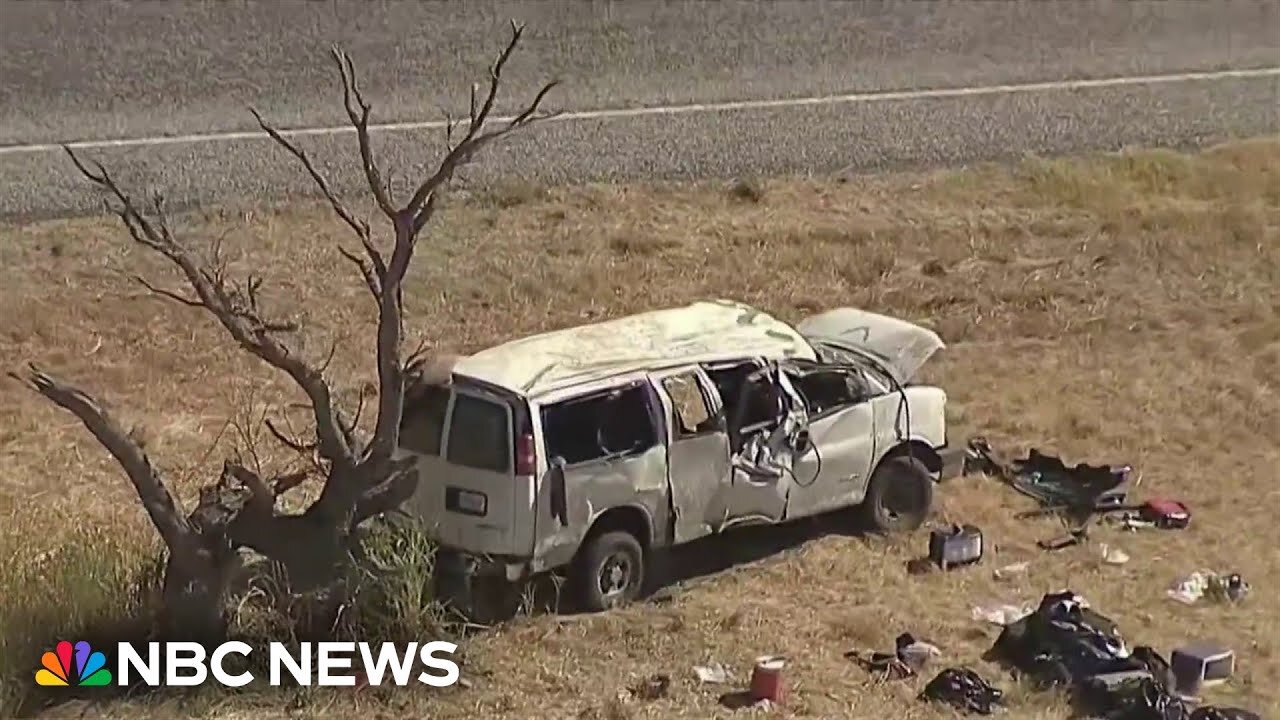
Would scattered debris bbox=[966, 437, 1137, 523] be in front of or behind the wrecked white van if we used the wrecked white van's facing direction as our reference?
in front

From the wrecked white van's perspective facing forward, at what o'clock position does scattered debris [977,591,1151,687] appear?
The scattered debris is roughly at 2 o'clock from the wrecked white van.

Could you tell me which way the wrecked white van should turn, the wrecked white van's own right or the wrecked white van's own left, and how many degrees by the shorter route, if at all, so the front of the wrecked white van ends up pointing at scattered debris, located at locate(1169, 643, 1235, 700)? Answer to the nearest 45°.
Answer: approximately 45° to the wrecked white van's own right

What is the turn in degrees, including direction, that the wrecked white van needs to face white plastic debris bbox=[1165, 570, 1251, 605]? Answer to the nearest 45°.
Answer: approximately 45° to its right

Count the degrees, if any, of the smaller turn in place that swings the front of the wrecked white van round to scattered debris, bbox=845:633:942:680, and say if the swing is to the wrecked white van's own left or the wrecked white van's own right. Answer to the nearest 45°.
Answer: approximately 90° to the wrecked white van's own right

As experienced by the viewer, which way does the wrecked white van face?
facing away from the viewer and to the right of the viewer

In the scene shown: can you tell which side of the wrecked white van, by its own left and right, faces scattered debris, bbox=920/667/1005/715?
right

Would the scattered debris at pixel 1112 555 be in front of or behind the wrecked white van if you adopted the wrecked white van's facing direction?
in front
